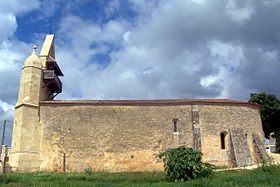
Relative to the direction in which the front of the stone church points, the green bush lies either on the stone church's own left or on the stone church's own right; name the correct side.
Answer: on the stone church's own left

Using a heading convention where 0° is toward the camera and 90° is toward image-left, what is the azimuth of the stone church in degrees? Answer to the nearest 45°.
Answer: approximately 90°

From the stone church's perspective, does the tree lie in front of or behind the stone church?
behind
